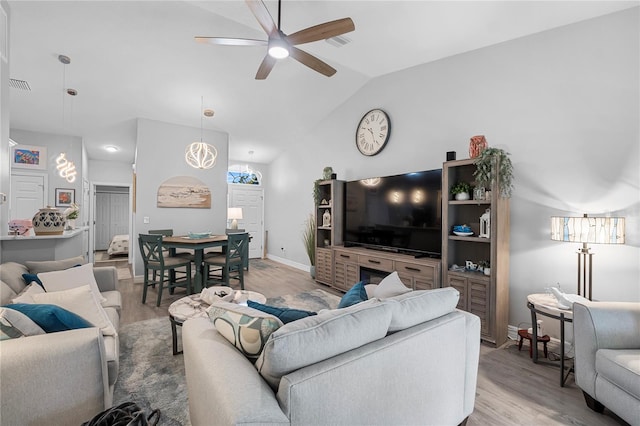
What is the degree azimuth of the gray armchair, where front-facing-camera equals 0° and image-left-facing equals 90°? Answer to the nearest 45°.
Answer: approximately 45°

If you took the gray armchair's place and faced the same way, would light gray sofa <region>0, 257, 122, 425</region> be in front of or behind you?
in front

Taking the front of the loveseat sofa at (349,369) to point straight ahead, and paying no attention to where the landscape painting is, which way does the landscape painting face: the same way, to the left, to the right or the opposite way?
the opposite way

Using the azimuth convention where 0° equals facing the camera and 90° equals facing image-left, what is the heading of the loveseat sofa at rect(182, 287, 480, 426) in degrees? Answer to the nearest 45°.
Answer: approximately 135°

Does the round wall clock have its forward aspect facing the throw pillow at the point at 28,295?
yes

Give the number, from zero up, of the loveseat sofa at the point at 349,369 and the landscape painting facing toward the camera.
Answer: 1

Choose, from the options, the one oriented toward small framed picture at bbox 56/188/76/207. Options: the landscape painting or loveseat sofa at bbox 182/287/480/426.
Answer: the loveseat sofa

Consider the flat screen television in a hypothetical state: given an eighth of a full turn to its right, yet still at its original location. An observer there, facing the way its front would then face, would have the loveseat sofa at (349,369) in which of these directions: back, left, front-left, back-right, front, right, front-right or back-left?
left

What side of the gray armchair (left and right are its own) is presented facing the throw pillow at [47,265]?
front

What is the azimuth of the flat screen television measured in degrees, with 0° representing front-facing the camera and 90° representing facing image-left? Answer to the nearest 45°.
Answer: approximately 45°

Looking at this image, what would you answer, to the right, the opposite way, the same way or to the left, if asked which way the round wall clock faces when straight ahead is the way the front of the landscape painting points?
to the right
